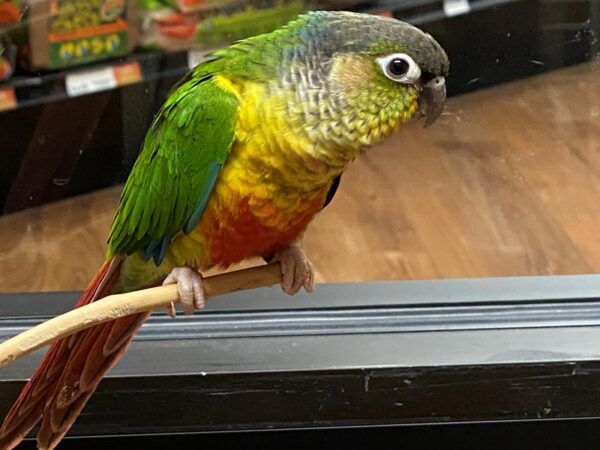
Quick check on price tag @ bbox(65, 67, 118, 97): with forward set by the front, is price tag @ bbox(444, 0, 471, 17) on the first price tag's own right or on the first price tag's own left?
on the first price tag's own left

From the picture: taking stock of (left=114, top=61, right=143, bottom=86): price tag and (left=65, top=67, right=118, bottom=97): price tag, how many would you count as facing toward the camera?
2

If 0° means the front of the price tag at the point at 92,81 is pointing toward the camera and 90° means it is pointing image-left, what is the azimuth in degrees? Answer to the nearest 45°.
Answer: approximately 0°

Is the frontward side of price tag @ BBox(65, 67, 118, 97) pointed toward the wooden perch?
yes

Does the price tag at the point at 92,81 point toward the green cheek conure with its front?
yes

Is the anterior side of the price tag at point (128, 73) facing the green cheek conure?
yes

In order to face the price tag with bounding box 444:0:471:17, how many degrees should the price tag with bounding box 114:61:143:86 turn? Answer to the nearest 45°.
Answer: approximately 90° to its left
